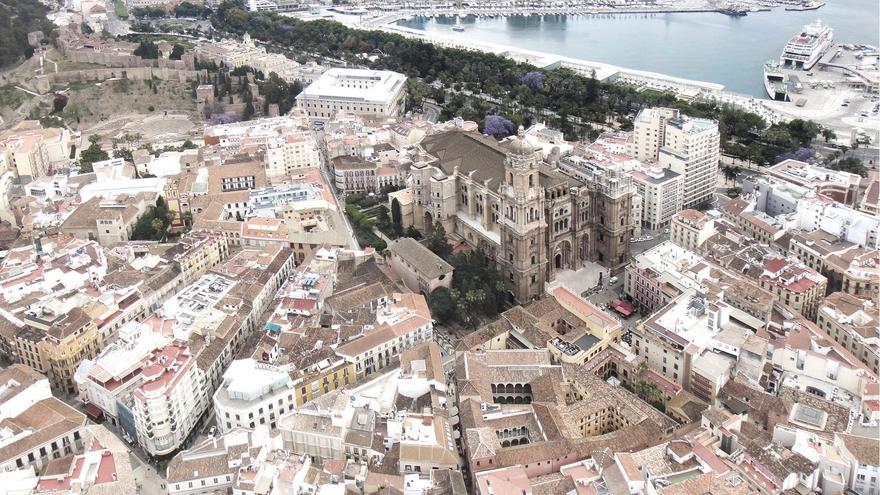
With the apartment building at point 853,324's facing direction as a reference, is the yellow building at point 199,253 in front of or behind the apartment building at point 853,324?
in front

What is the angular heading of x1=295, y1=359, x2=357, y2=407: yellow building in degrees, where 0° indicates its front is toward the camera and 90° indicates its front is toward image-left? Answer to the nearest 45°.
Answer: approximately 315°

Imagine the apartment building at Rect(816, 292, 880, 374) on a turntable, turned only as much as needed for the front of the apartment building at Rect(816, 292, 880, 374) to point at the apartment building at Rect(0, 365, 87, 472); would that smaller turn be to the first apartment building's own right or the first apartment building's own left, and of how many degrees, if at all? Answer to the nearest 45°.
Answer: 0° — it already faces it

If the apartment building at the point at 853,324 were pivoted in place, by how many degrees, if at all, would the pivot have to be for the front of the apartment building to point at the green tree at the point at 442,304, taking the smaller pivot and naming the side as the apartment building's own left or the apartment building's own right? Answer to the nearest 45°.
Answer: approximately 45° to the apartment building's own right

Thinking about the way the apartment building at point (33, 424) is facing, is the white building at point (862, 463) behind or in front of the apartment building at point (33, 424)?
in front

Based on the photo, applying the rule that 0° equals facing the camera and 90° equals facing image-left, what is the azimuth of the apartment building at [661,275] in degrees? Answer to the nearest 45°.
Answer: approximately 45°

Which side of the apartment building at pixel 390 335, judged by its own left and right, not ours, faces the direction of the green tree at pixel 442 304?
left

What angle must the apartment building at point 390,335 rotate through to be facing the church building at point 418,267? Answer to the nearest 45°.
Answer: approximately 135° to its left

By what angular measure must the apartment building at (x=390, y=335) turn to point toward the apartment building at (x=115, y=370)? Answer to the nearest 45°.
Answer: approximately 135° to its right

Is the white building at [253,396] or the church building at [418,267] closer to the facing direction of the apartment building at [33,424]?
the white building

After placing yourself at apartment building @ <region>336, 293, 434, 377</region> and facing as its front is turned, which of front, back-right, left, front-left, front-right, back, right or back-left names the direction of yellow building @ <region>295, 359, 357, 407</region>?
right

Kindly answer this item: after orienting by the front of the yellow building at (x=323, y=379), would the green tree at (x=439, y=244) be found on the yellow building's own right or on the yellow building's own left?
on the yellow building's own left

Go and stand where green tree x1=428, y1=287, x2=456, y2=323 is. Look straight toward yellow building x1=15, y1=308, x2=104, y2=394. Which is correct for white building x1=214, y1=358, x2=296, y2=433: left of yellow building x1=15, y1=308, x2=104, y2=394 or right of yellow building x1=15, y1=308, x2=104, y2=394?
left

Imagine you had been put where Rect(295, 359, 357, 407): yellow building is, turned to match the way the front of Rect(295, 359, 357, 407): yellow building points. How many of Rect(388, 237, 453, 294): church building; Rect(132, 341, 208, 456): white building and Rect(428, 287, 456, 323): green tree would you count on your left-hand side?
2

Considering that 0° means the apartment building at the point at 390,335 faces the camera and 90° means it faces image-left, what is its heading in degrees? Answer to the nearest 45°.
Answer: approximately 315°
